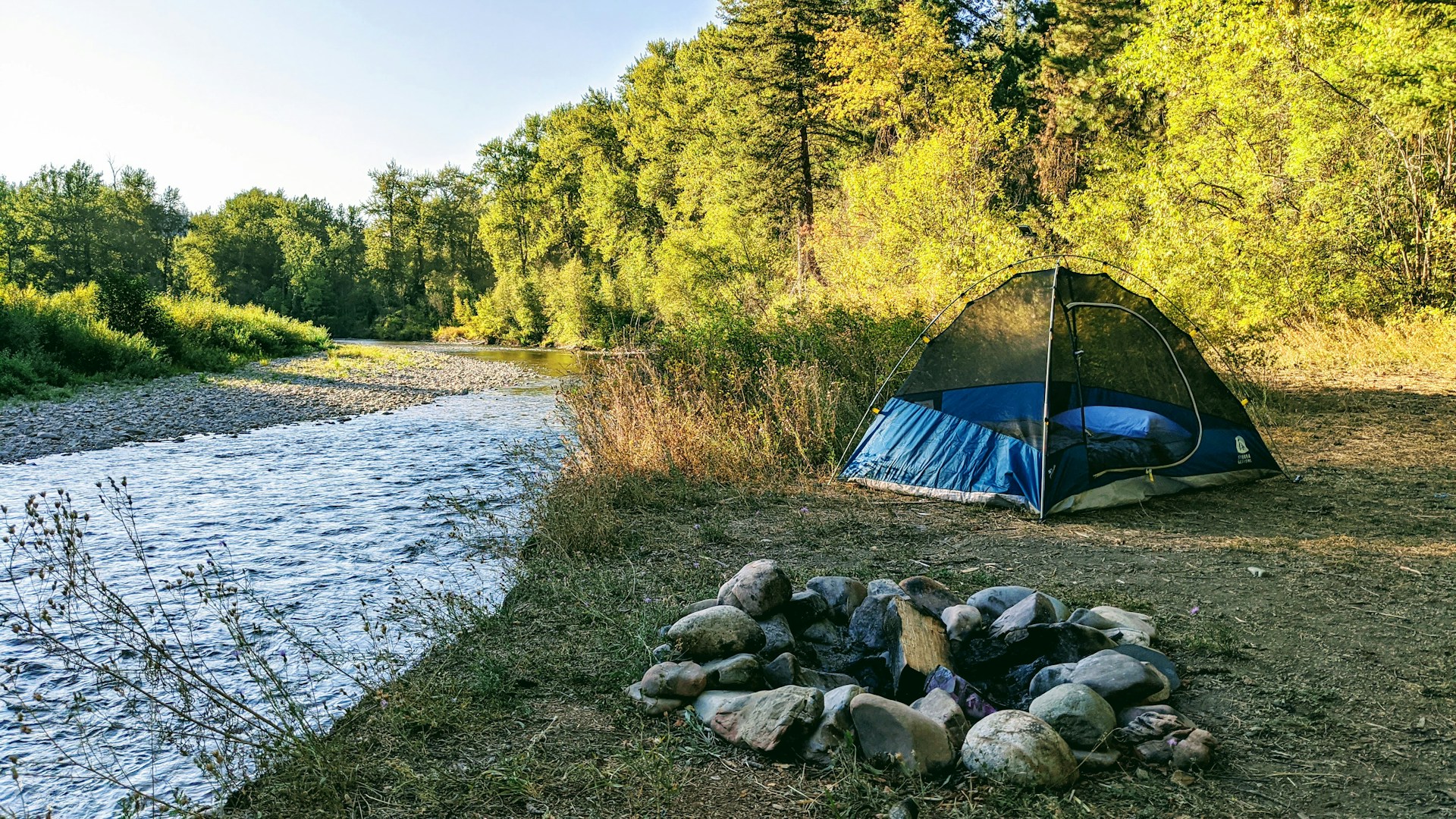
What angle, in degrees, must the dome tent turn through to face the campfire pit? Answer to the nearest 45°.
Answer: approximately 45° to its right

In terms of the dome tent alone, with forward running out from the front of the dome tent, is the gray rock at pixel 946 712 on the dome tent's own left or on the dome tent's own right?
on the dome tent's own right

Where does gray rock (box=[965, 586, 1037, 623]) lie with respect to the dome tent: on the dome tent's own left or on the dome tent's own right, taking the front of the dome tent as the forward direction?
on the dome tent's own right

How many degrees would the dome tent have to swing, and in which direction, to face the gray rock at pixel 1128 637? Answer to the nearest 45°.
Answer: approximately 45° to its right

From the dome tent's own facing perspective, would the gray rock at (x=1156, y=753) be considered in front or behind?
in front

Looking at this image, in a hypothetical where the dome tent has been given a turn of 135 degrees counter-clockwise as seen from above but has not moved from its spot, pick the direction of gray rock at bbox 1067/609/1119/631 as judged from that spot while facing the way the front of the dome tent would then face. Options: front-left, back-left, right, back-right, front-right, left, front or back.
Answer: back

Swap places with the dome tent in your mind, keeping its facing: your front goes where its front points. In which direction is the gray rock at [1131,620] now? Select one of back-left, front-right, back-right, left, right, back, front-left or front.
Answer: front-right

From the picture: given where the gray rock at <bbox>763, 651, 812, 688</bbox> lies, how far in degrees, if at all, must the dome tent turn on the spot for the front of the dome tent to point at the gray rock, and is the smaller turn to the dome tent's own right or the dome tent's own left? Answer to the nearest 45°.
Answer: approximately 45° to the dome tent's own right

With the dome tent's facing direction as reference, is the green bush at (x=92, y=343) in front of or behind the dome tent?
behind

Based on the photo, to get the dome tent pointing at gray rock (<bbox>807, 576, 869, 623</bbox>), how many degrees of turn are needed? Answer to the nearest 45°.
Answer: approximately 45° to its right

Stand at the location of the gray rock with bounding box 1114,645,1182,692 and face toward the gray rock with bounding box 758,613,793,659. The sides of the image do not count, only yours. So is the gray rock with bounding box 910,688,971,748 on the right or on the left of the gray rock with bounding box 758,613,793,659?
left

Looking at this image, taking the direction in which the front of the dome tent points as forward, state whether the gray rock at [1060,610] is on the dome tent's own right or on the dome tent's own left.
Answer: on the dome tent's own right

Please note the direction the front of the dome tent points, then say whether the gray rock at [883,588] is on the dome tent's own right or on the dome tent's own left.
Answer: on the dome tent's own right

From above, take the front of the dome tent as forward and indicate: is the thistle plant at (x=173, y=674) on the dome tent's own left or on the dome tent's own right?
on the dome tent's own right

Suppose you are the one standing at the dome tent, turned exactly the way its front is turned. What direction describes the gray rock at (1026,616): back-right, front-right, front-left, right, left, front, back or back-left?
front-right

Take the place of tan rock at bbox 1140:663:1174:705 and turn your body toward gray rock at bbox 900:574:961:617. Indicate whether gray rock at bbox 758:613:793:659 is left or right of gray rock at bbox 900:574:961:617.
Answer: left

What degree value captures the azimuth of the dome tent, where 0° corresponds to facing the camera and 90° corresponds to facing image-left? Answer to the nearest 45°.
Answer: approximately 315°
